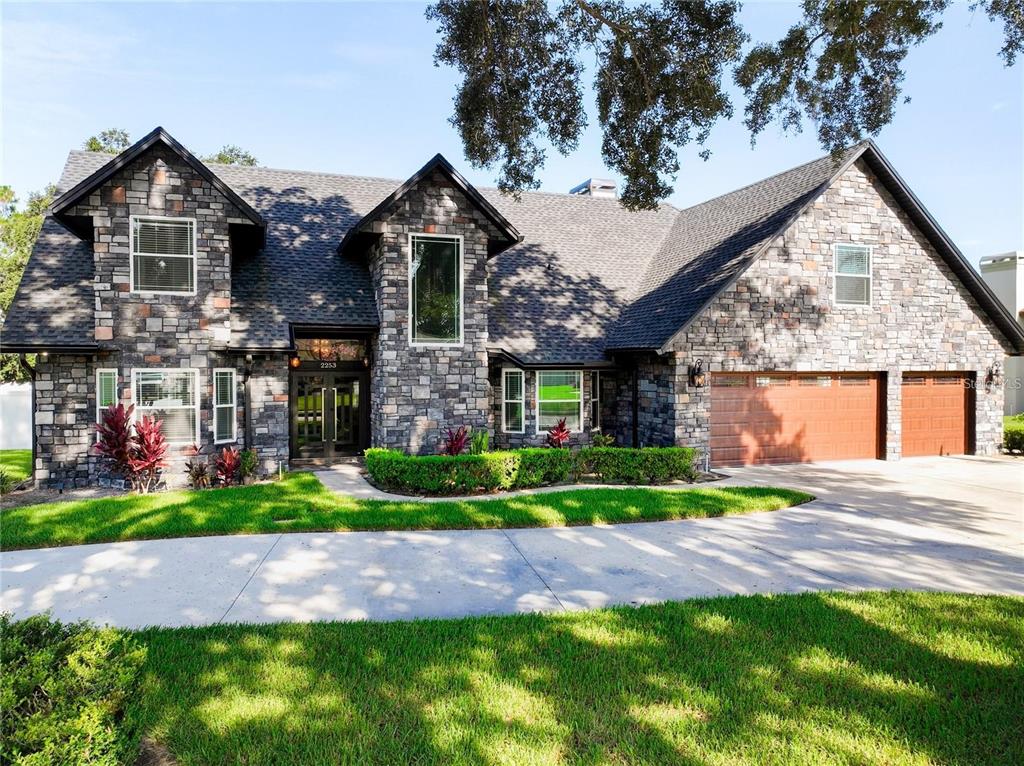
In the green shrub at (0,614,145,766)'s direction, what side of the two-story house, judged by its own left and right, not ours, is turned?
front

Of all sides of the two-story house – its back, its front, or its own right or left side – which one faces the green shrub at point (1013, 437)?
left

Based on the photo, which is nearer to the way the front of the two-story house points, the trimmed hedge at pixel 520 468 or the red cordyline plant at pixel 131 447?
the trimmed hedge

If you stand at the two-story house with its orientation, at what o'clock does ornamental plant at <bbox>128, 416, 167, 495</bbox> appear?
The ornamental plant is roughly at 2 o'clock from the two-story house.

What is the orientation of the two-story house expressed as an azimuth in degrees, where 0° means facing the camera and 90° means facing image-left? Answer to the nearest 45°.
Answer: approximately 0°

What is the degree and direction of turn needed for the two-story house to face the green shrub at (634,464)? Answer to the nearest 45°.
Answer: approximately 45° to its left

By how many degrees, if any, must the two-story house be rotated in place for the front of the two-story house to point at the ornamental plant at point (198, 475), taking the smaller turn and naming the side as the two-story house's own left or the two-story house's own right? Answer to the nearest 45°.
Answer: approximately 45° to the two-story house's own right

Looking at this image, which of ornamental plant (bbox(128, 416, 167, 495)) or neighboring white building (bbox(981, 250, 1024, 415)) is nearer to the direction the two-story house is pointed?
the ornamental plant

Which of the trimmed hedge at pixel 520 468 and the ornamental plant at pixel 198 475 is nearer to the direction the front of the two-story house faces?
the trimmed hedge
